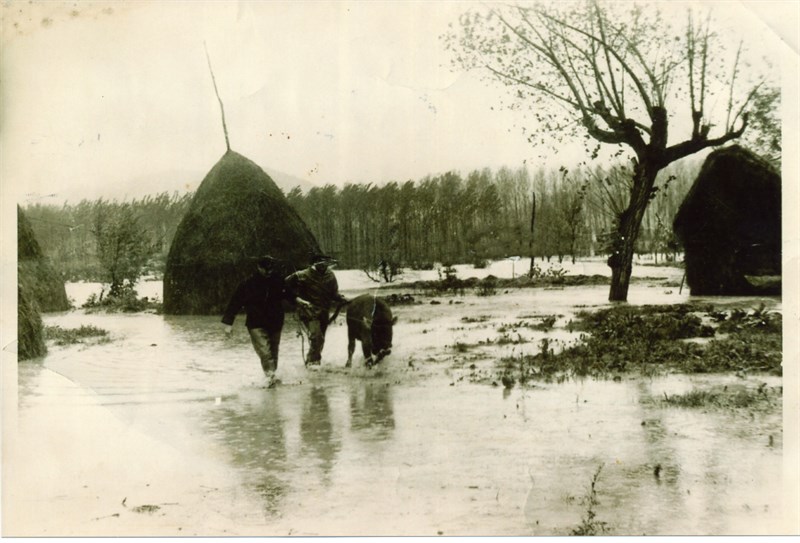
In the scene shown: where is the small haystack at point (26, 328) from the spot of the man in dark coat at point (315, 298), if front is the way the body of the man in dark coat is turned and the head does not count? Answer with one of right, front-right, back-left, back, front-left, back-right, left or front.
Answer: right

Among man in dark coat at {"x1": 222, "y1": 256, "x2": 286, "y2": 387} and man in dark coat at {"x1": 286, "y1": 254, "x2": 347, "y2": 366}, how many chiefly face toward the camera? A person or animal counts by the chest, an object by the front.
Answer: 2

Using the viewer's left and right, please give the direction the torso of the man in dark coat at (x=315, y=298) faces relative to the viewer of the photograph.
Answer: facing the viewer

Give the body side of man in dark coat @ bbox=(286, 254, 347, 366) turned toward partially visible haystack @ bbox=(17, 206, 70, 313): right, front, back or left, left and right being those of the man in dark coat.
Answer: right

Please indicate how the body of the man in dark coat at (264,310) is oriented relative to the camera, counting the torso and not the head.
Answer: toward the camera

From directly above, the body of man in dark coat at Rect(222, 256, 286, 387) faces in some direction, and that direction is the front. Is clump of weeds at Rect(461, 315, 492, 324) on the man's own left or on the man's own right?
on the man's own left

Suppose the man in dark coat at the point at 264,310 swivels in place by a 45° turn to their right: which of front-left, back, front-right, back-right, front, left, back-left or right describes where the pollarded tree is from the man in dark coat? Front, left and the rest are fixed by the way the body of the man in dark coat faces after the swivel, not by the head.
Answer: back-left

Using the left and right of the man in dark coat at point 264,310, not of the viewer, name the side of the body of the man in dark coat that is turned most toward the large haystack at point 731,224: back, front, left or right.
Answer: left

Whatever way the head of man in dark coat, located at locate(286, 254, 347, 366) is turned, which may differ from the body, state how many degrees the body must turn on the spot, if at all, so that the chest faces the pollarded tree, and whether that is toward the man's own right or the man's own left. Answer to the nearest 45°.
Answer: approximately 90° to the man's own left
